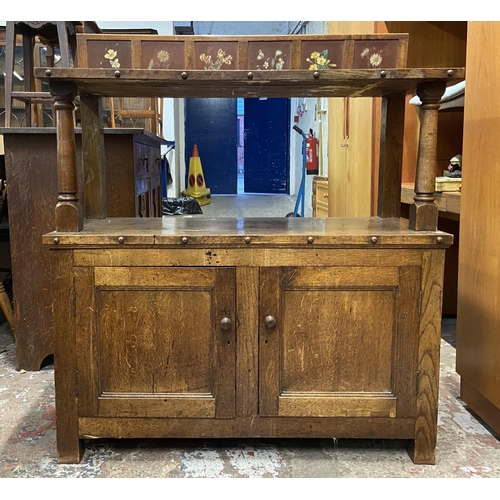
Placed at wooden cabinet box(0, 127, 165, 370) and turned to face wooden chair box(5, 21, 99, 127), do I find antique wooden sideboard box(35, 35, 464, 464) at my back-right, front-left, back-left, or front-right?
back-right

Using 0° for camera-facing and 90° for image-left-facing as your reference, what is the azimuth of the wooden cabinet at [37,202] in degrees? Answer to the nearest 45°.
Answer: approximately 270°

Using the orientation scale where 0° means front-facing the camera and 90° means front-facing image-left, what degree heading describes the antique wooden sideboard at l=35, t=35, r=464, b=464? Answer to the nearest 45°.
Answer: approximately 0°

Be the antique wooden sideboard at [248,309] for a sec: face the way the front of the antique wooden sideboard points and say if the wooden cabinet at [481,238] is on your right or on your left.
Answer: on your left

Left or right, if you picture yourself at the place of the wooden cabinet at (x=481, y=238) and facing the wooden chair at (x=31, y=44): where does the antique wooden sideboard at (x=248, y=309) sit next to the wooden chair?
left

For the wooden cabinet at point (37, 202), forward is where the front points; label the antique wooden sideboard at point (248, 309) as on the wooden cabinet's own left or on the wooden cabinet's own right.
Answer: on the wooden cabinet's own right

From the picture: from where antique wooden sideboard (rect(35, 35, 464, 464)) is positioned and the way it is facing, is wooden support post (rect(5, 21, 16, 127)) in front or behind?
behind

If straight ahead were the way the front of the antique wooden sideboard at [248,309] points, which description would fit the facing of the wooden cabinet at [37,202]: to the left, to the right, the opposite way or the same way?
to the left
